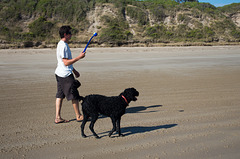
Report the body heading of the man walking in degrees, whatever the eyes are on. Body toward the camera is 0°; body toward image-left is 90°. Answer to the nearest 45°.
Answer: approximately 270°

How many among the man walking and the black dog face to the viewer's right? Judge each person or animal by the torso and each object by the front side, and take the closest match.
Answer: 2

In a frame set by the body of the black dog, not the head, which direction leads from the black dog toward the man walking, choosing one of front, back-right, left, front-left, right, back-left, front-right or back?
back-left

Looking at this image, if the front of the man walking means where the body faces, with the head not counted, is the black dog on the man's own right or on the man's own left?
on the man's own right

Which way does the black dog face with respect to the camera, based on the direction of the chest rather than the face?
to the viewer's right
